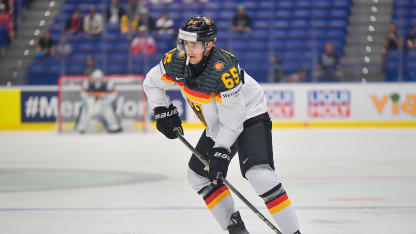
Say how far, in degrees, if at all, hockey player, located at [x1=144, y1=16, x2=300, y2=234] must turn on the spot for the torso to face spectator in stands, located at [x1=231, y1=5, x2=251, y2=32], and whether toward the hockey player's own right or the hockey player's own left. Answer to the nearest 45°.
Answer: approximately 135° to the hockey player's own right

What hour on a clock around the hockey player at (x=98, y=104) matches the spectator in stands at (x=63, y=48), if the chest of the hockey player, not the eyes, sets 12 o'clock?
The spectator in stands is roughly at 5 o'clock from the hockey player.

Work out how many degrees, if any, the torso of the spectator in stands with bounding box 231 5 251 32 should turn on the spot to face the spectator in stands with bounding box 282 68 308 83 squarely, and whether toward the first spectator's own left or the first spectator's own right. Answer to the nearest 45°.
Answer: approximately 45° to the first spectator's own left

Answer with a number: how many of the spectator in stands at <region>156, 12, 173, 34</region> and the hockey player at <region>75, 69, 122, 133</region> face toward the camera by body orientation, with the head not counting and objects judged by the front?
2

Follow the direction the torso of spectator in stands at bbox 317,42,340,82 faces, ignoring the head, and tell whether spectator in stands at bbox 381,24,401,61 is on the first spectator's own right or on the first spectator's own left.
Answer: on the first spectator's own left

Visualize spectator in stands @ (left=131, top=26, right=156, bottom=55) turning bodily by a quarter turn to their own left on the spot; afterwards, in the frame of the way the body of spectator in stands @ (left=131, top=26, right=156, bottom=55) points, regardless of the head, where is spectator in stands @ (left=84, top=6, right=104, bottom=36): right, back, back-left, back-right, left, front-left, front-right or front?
back-left

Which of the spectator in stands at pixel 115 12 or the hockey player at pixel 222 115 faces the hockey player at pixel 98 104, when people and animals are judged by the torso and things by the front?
the spectator in stands

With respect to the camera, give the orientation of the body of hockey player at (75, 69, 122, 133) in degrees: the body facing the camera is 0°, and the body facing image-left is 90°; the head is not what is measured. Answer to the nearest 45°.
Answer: approximately 0°
